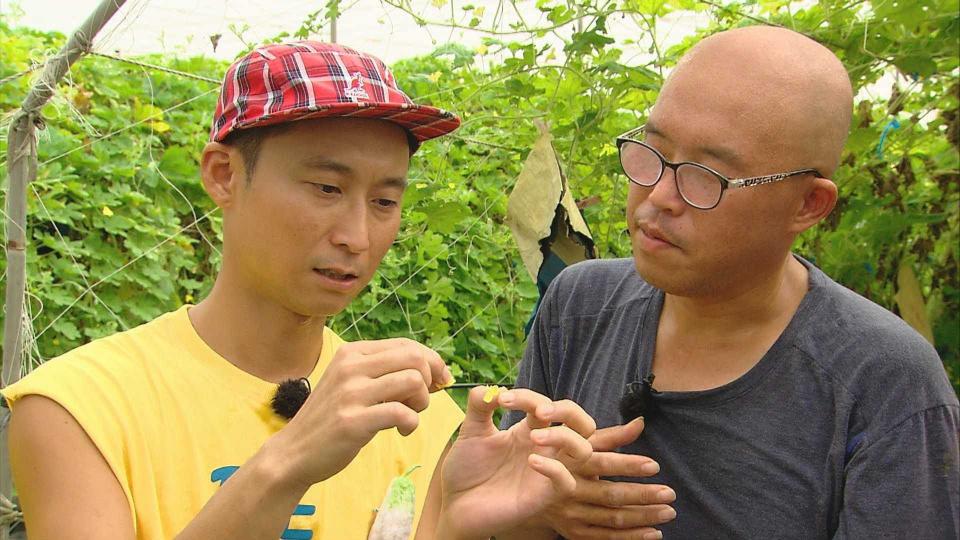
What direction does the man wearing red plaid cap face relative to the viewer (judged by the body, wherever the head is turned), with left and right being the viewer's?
facing the viewer and to the right of the viewer

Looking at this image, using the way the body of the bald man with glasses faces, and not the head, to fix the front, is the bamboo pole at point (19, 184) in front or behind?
in front

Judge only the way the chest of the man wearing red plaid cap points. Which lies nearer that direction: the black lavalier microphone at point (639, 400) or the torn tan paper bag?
the black lavalier microphone

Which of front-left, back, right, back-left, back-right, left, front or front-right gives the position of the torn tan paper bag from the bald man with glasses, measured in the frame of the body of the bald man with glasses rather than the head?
right

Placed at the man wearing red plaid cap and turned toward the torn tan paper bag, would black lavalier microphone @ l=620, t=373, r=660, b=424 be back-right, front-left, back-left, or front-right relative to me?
front-right

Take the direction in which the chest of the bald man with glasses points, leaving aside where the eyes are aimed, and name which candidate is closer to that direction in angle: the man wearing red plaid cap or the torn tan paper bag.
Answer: the man wearing red plaid cap

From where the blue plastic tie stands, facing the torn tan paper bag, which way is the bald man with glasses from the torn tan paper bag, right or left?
left

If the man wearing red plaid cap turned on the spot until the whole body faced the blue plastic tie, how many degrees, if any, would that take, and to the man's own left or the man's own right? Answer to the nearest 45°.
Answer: approximately 90° to the man's own left

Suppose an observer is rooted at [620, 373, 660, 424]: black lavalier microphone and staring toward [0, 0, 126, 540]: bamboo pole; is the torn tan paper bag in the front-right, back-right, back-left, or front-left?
front-right

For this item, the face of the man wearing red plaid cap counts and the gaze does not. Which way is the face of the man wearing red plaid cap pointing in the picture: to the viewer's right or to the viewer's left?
to the viewer's right

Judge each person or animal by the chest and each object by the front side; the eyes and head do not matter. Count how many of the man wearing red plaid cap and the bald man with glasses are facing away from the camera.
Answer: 0

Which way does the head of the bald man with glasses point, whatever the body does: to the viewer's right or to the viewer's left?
to the viewer's left

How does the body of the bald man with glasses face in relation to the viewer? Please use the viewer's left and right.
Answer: facing the viewer and to the left of the viewer

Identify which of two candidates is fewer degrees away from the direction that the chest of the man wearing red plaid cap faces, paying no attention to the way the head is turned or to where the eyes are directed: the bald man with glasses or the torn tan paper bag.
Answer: the bald man with glasses
